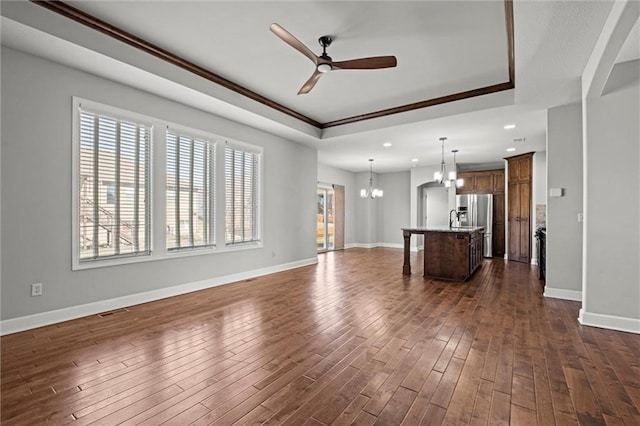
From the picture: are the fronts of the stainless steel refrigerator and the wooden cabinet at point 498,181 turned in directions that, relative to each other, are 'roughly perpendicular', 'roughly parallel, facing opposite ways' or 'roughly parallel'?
roughly parallel

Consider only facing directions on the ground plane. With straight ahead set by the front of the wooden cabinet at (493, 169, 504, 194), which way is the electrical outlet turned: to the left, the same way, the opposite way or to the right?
to the left

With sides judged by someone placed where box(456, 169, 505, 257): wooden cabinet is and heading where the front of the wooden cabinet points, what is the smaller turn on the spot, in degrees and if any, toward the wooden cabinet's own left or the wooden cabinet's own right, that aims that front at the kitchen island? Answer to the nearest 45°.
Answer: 0° — it already faces it

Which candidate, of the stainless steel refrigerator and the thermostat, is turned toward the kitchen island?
the stainless steel refrigerator

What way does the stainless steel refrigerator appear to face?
toward the camera

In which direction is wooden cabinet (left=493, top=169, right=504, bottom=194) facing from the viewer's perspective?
toward the camera

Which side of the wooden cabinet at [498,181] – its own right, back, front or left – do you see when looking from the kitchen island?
front

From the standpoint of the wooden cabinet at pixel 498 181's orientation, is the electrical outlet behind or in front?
in front

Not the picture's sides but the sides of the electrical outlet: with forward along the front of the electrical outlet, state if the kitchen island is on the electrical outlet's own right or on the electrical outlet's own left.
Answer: on the electrical outlet's own left
